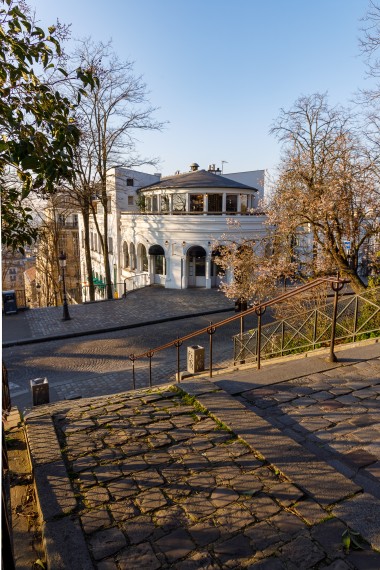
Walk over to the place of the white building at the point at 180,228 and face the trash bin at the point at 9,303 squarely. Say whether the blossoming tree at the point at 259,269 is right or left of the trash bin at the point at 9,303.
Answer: left

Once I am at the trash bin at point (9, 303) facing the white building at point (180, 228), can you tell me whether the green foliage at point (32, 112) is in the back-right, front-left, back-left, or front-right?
back-right

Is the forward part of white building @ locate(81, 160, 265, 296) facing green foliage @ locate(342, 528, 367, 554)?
yes

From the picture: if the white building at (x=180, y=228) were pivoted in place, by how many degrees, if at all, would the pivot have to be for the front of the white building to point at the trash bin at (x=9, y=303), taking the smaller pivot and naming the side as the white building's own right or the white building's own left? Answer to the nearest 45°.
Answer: approximately 45° to the white building's own right

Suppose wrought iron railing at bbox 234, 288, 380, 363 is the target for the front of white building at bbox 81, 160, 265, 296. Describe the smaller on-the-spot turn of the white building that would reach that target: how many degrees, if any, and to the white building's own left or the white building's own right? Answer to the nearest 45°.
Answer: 0° — it already faces it

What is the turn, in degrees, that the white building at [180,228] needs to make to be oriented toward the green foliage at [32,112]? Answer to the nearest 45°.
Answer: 0° — it already faces it

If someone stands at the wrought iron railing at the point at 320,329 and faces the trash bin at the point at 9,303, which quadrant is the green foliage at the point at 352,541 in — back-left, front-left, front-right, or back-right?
back-left

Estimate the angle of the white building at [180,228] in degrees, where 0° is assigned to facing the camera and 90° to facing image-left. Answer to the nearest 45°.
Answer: approximately 0°
